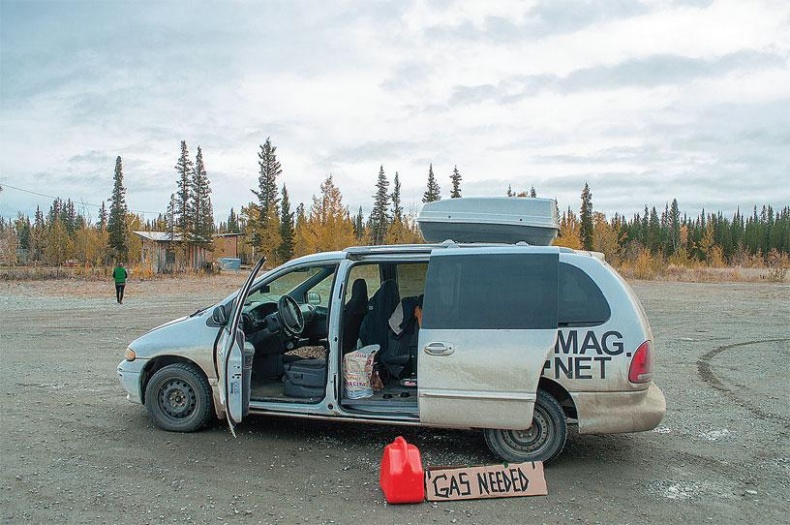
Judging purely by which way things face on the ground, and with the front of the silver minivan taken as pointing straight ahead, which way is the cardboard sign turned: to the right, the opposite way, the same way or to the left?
to the left

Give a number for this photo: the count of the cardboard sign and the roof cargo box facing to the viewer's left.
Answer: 1

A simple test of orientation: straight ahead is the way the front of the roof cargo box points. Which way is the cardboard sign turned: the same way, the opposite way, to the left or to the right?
to the left

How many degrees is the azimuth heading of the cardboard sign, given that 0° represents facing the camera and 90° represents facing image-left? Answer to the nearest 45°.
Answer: approximately 0°

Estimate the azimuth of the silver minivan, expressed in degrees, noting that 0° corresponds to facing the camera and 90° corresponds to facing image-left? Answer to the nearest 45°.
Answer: approximately 90°

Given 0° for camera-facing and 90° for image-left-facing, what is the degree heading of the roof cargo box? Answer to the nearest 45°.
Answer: approximately 90°
